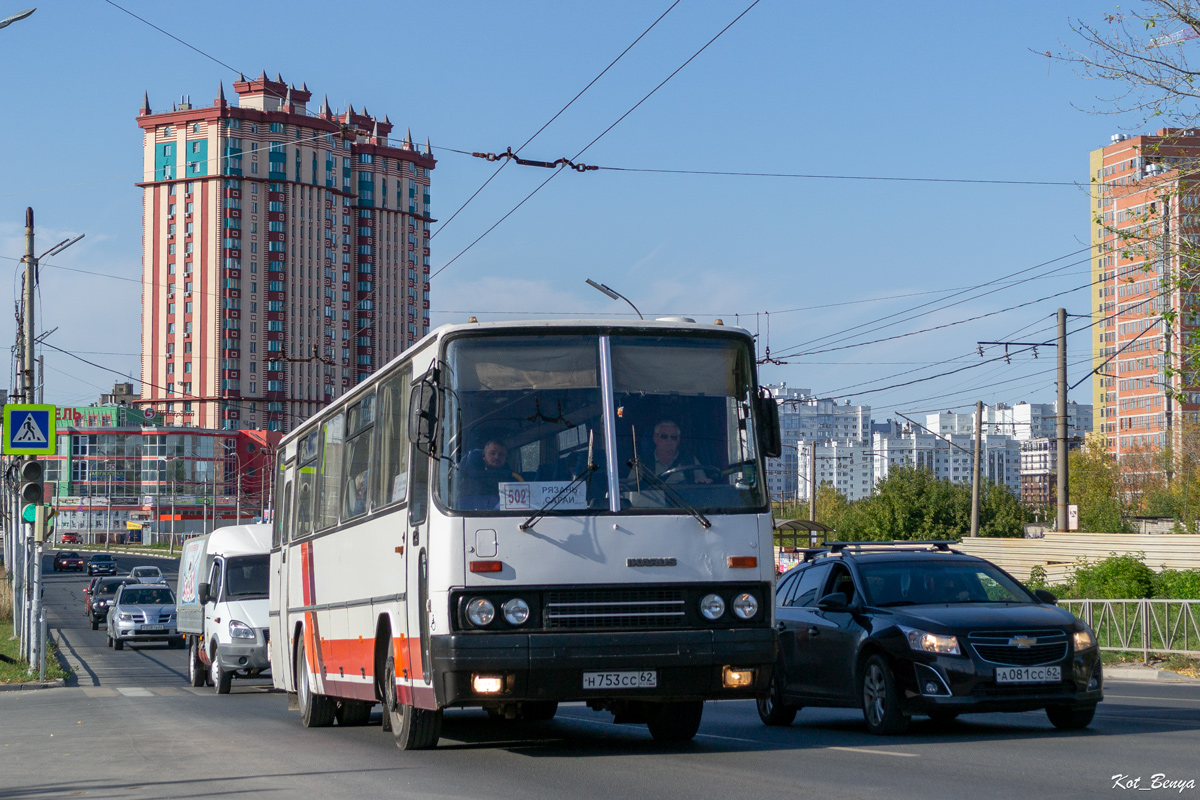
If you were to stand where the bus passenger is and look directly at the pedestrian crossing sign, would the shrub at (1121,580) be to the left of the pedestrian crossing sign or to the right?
right

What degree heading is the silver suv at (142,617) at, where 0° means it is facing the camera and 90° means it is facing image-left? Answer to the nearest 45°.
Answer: approximately 0°

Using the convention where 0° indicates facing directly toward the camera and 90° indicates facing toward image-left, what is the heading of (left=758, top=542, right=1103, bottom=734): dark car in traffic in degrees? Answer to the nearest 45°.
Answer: approximately 315°

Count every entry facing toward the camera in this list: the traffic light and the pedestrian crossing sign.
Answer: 2

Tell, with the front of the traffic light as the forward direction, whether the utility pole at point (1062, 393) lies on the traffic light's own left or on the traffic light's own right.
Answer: on the traffic light's own left

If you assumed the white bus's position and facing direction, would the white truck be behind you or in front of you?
behind

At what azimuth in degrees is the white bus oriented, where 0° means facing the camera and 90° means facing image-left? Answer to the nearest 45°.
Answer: approximately 315°

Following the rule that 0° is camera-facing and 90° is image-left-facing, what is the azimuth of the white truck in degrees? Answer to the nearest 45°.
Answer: approximately 315°
